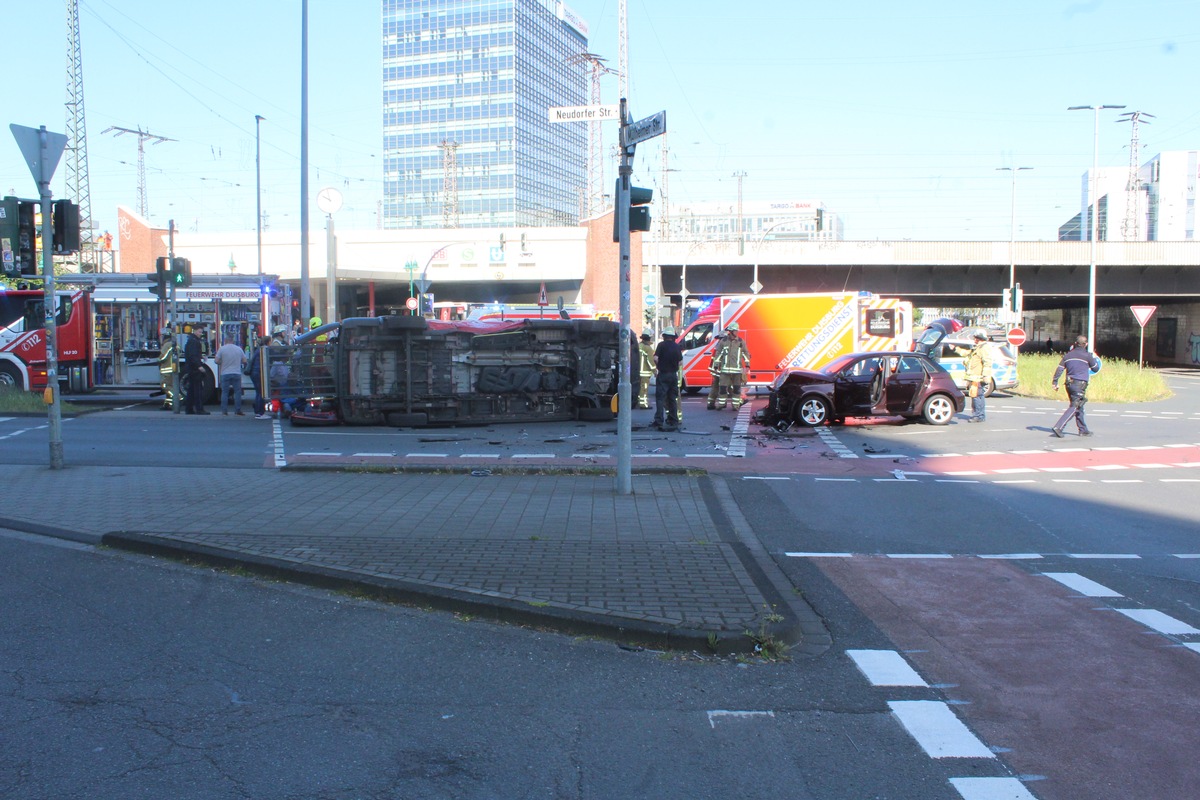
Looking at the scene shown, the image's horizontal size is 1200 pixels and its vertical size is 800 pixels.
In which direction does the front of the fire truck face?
to the viewer's left

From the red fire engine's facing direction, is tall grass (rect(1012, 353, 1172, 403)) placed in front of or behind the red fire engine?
behind

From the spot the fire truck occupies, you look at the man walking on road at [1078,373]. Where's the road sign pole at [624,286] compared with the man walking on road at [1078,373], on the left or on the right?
right

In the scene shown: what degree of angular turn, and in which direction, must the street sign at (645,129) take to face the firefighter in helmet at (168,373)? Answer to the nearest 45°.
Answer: approximately 90° to its right

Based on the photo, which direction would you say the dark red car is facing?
to the viewer's left

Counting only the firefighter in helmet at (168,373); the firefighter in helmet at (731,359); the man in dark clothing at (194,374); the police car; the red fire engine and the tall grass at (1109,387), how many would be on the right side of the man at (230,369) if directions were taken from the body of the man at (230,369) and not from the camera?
3

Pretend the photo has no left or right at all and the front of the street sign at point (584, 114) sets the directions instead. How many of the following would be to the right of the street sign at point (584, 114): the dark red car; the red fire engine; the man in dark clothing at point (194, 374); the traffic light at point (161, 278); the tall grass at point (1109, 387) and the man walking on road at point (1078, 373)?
3

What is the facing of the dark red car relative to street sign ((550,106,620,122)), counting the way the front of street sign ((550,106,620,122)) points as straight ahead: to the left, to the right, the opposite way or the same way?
to the right

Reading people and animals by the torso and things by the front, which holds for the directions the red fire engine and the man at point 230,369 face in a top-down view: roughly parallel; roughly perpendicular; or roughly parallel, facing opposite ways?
roughly perpendicular

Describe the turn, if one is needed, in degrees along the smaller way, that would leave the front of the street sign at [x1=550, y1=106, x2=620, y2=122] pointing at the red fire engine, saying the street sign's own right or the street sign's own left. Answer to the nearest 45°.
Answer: approximately 90° to the street sign's own right

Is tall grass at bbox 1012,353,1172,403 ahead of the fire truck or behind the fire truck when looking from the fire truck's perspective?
behind

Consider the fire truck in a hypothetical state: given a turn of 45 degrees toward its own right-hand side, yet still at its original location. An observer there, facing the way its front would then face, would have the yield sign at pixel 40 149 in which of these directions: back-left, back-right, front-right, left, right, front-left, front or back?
back-left

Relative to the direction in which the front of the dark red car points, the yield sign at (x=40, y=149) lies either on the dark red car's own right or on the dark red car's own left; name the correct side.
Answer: on the dark red car's own left
